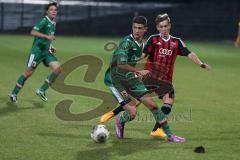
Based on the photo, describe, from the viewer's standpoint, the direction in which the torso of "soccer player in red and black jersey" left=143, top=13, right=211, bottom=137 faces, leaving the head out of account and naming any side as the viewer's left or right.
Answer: facing the viewer

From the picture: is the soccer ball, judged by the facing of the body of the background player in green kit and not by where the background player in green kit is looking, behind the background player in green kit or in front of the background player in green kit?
in front

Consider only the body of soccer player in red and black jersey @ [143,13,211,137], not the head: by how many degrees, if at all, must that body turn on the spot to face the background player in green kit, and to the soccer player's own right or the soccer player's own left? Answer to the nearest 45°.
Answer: approximately 135° to the soccer player's own right

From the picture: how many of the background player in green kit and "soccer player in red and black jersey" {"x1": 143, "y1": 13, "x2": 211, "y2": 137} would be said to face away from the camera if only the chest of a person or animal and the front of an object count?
0

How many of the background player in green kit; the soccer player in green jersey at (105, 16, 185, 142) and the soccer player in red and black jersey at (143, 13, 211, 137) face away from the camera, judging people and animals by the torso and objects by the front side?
0

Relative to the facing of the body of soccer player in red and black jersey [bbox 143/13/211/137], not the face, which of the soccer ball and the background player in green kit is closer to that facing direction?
the soccer ball
